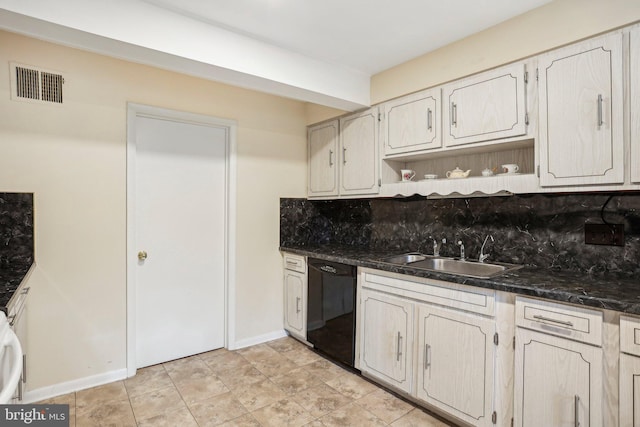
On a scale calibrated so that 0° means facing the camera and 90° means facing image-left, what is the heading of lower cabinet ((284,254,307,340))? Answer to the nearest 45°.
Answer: approximately 45°

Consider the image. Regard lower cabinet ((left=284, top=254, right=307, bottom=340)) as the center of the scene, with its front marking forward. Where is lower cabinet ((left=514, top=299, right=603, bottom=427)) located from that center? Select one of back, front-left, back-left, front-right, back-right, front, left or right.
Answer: left

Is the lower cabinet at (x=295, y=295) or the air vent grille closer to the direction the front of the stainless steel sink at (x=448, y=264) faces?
the air vent grille

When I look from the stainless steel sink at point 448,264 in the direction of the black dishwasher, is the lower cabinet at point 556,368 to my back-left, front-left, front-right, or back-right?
back-left

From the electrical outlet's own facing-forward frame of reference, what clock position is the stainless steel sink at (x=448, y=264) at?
The stainless steel sink is roughly at 3 o'clock from the electrical outlet.

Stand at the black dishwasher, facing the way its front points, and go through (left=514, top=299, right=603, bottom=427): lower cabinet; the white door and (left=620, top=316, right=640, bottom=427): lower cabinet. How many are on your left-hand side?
2

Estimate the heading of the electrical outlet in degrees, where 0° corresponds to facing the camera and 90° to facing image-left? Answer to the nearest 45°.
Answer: approximately 0°

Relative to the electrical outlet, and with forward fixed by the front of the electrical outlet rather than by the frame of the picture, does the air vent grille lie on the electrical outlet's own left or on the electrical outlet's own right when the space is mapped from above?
on the electrical outlet's own right

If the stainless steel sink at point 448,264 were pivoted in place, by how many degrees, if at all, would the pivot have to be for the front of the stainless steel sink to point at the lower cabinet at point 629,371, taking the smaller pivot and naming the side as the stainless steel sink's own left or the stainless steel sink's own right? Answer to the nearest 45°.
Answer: approximately 90° to the stainless steel sink's own left
